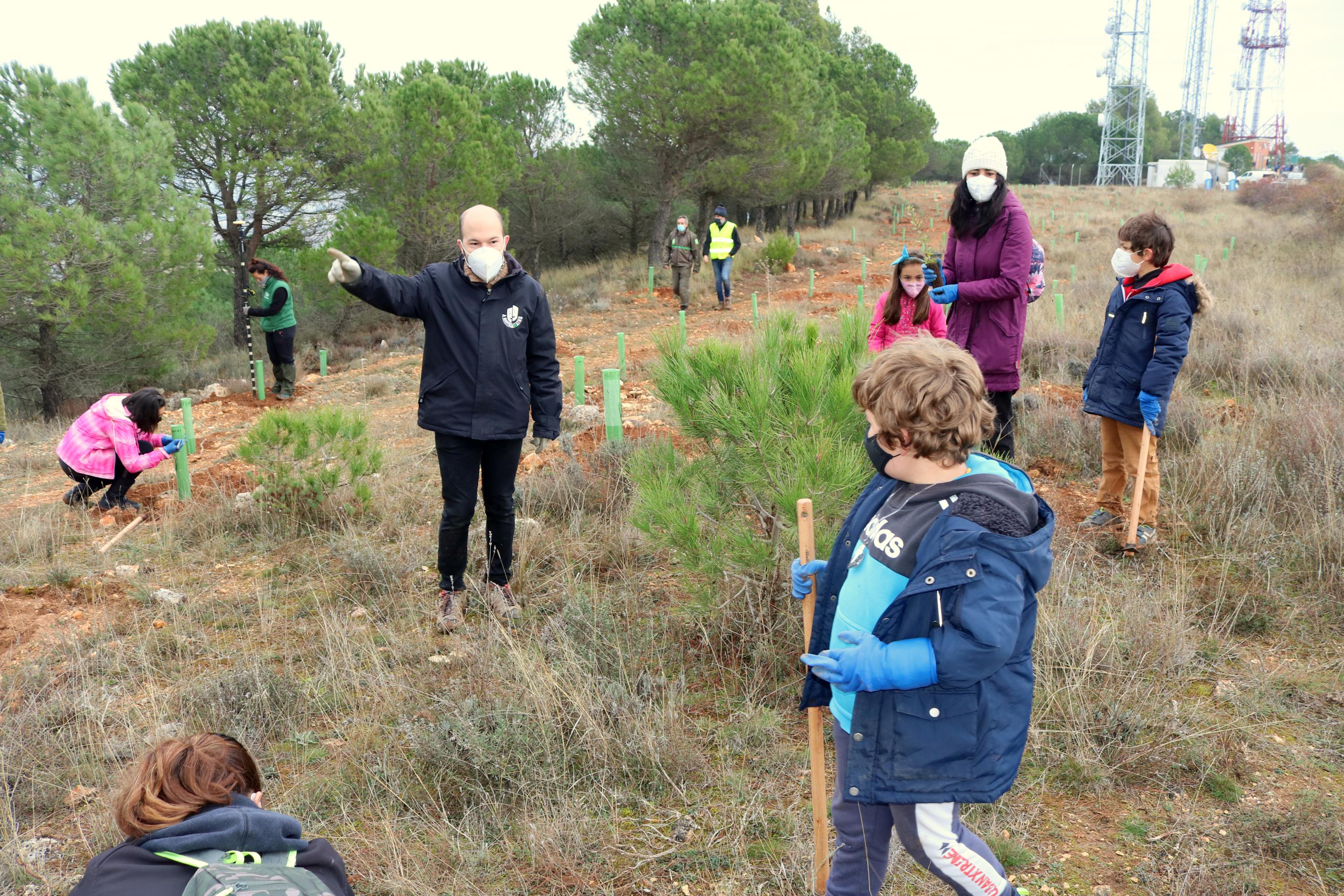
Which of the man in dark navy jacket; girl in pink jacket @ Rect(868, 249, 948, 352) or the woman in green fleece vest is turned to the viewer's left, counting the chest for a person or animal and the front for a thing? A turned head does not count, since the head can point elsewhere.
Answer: the woman in green fleece vest

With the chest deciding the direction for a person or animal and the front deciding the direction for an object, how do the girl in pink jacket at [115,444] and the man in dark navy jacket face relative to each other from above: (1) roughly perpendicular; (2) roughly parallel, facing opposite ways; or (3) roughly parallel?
roughly perpendicular

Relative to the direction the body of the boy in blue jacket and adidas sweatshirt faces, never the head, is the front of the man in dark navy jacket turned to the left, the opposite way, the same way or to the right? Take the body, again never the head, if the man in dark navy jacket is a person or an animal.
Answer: to the left

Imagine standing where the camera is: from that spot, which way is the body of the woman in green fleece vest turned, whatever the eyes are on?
to the viewer's left

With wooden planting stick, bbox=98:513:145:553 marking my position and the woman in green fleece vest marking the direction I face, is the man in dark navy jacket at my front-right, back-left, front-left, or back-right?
back-right

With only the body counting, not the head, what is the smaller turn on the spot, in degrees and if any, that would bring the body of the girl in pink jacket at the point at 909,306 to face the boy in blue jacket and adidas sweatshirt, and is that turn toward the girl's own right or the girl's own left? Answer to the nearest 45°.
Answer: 0° — they already face them

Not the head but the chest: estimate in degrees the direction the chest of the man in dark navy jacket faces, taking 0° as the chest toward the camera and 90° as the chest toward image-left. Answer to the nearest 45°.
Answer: approximately 0°

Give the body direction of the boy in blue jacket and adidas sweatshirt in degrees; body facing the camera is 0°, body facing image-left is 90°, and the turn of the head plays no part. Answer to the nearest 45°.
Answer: approximately 45°

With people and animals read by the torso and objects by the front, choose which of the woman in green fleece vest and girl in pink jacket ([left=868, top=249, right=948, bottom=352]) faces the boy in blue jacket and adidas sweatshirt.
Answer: the girl in pink jacket

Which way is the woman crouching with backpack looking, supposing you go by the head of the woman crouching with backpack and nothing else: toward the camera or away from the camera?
away from the camera
